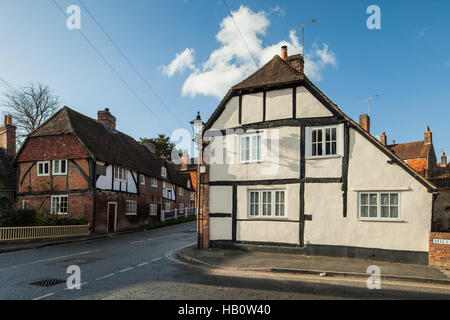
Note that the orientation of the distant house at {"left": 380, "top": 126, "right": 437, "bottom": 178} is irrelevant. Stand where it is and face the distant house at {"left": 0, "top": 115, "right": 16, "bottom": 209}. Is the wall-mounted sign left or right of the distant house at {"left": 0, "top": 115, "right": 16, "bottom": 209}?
left

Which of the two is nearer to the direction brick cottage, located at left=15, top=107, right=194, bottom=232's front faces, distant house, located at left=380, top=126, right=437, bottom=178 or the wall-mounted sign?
the wall-mounted sign

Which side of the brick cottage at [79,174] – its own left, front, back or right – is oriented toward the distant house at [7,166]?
back

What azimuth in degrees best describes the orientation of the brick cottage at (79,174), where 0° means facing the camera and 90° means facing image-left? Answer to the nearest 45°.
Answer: approximately 315°
